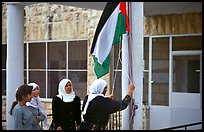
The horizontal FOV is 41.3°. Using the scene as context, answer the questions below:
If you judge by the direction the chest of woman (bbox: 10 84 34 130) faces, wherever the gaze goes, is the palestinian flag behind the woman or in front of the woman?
in front

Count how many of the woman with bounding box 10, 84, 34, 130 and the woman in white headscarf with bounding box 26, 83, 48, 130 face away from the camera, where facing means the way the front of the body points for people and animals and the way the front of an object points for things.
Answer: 0

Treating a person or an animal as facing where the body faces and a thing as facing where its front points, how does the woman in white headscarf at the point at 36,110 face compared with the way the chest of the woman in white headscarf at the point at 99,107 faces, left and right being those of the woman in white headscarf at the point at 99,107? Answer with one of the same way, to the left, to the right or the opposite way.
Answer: to the right

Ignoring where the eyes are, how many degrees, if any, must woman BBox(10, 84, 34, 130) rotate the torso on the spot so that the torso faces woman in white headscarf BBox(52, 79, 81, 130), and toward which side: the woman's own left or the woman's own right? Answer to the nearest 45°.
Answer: approximately 45° to the woman's own left

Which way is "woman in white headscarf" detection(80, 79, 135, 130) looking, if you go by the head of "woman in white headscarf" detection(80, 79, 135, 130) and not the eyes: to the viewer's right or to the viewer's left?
to the viewer's right

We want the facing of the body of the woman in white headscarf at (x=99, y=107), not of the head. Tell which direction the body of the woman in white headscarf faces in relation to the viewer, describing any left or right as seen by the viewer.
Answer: facing away from the viewer and to the right of the viewer

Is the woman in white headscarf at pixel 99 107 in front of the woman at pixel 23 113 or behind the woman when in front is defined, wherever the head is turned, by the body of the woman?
in front

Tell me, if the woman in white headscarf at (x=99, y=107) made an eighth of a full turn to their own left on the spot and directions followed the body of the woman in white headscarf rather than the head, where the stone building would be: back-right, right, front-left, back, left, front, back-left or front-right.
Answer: front

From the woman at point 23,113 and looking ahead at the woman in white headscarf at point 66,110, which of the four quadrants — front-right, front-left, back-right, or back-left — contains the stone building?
front-left

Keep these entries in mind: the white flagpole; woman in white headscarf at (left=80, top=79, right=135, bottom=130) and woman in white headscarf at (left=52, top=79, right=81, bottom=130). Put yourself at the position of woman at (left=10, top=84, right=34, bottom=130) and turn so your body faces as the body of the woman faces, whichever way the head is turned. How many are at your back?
0

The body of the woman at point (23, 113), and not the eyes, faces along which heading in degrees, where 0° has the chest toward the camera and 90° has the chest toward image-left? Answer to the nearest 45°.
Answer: approximately 270°

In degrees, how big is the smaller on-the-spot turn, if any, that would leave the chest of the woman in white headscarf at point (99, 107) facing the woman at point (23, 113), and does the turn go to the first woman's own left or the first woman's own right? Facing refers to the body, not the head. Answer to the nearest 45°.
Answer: approximately 135° to the first woman's own left

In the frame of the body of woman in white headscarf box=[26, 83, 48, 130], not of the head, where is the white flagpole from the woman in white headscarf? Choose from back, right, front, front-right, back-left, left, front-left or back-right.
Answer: front-left

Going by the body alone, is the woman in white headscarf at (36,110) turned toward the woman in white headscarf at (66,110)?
yes

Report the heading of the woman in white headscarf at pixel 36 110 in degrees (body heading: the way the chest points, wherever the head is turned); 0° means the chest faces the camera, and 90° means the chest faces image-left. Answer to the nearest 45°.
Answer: approximately 315°

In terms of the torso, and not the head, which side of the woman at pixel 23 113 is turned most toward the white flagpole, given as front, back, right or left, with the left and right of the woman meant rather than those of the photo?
front
